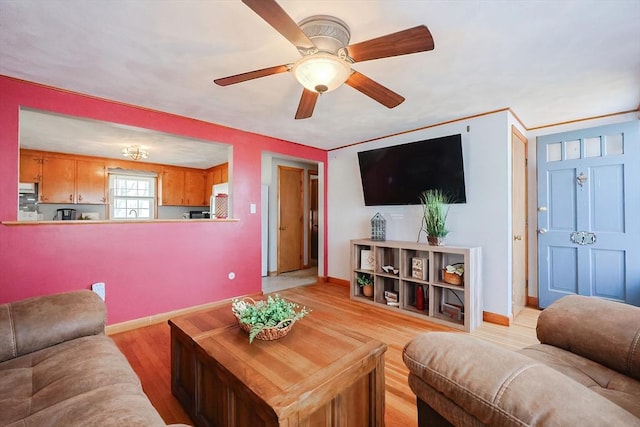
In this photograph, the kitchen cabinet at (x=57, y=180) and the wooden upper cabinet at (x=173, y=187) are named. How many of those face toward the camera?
2

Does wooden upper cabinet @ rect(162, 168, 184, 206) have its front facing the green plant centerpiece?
yes

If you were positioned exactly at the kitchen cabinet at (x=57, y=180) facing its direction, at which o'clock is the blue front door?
The blue front door is roughly at 11 o'clock from the kitchen cabinet.

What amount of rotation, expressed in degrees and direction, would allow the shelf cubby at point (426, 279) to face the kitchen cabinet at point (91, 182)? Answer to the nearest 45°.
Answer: approximately 45° to its right

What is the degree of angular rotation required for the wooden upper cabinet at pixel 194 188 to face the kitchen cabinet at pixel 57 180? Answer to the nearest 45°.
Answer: approximately 90° to its right

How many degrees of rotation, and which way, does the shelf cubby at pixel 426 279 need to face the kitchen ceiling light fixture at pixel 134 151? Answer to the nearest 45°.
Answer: approximately 45° to its right

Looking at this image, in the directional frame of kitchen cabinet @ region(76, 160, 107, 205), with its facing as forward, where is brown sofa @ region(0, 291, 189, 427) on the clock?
The brown sofa is roughly at 12 o'clock from the kitchen cabinet.

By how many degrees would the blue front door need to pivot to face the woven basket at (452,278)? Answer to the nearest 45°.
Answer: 0° — it already faces it

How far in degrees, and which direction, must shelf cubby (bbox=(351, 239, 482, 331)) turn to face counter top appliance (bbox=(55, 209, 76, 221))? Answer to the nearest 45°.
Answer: approximately 45° to its right
